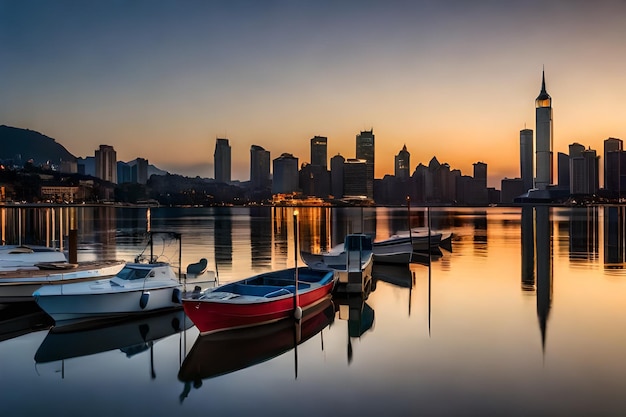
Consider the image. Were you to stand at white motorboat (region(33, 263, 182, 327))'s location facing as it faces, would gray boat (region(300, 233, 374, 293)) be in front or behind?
behind

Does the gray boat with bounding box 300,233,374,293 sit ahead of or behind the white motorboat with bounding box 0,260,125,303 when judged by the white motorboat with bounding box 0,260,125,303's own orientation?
ahead
